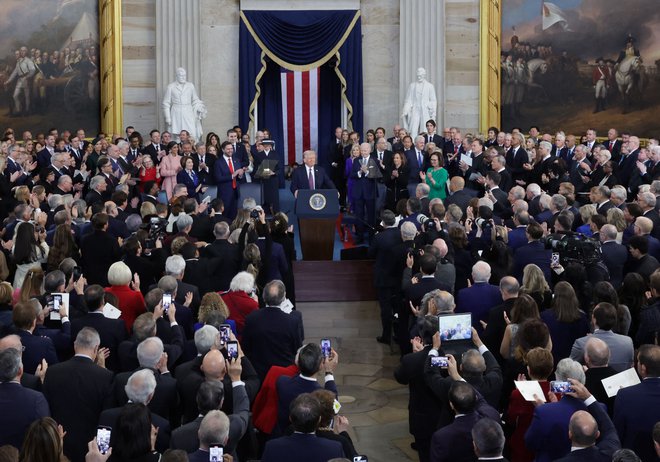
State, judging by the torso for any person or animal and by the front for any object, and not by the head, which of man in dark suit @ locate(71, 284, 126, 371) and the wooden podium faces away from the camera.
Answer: the man in dark suit

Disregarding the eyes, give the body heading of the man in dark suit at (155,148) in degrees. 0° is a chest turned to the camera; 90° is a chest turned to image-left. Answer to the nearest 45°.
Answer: approximately 315°

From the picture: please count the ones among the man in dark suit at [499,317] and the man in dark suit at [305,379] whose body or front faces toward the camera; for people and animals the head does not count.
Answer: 0

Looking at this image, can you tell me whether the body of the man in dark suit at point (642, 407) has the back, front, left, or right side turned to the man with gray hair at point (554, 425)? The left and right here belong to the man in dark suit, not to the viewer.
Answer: left

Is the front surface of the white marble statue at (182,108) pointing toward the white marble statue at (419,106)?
no

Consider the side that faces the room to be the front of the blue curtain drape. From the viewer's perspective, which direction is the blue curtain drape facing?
toward the camera

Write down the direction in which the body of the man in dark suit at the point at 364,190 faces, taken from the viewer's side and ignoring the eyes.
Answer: toward the camera

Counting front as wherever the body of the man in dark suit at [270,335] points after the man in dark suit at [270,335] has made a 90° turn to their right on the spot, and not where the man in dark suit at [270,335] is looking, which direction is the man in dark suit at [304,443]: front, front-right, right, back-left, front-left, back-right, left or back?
right

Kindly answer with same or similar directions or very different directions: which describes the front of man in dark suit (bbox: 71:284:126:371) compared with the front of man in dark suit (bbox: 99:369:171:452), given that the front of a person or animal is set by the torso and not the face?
same or similar directions

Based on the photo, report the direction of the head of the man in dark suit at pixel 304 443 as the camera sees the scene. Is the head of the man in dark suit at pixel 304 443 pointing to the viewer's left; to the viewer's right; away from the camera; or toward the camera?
away from the camera

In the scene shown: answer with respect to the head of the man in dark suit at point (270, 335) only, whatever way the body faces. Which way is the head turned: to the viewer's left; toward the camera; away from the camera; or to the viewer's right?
away from the camera

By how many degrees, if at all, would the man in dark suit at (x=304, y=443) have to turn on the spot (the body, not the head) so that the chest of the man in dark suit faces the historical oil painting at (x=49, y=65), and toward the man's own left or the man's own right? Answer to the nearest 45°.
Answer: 0° — they already face it

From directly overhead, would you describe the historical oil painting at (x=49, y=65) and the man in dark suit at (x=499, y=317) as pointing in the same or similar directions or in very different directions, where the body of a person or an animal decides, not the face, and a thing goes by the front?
very different directions

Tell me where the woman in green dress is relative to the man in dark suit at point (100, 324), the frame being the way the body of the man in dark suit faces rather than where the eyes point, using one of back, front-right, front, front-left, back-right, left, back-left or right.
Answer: front-right

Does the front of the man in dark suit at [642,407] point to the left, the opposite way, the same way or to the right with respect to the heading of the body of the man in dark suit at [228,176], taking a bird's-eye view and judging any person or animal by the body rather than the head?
the opposite way

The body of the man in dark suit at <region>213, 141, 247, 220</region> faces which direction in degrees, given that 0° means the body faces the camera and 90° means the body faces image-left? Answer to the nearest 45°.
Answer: approximately 315°

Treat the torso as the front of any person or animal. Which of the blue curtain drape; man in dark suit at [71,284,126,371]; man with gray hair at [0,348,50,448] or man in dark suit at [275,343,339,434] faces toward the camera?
the blue curtain drape

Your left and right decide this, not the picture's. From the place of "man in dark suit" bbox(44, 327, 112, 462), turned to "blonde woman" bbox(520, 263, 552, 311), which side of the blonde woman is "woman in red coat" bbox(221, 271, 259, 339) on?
left
